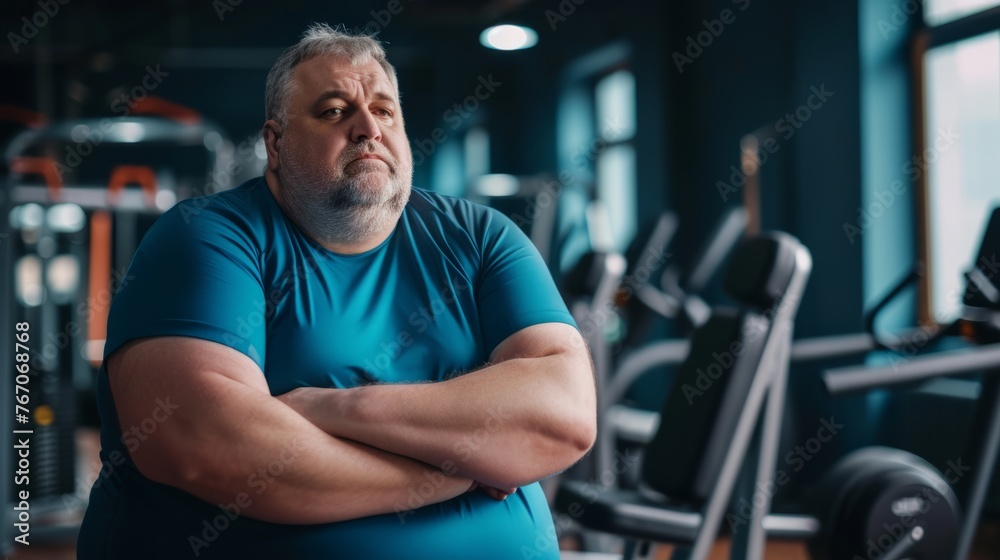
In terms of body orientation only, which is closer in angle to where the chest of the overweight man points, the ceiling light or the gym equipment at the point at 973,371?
the gym equipment

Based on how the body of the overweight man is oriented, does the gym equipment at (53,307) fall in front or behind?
behind

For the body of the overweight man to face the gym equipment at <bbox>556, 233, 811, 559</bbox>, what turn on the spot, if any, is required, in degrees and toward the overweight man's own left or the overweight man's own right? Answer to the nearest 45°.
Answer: approximately 90° to the overweight man's own left

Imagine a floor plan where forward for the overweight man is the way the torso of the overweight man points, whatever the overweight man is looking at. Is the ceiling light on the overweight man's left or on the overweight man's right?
on the overweight man's left

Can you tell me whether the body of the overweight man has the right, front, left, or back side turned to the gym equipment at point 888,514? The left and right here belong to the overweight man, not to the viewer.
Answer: left

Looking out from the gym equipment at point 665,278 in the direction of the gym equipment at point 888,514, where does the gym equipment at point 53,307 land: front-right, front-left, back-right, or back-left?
back-right

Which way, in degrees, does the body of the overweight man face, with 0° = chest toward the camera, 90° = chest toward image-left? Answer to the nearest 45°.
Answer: approximately 315°

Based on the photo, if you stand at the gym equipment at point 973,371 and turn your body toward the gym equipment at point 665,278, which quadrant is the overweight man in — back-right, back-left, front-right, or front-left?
back-left

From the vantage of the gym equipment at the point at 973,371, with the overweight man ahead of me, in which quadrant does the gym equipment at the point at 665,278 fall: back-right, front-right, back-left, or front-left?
back-right

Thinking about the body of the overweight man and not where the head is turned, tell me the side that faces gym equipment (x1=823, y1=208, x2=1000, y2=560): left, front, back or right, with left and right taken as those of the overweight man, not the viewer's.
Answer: left

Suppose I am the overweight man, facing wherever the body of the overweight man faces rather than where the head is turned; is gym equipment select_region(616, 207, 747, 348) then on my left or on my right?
on my left
